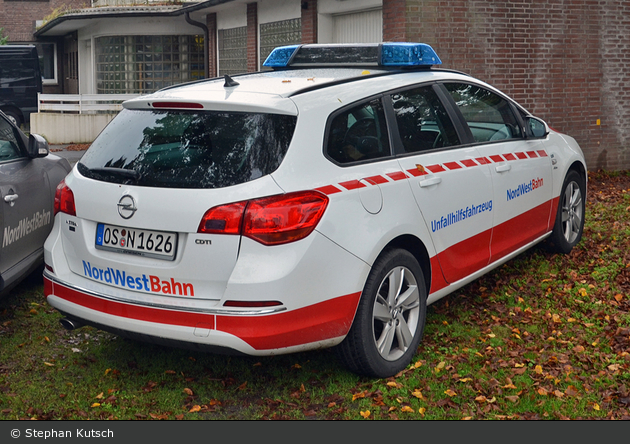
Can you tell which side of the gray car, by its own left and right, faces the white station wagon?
right

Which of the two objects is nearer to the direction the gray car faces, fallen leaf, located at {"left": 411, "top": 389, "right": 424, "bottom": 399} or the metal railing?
the metal railing

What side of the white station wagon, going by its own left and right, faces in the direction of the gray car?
left

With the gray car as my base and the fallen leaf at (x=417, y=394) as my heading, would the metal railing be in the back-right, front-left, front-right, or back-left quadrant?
back-left

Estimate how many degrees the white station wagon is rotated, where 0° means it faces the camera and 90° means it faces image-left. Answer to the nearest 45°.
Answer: approximately 225°

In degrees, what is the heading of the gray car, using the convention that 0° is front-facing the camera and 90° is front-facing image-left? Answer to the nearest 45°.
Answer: approximately 225°

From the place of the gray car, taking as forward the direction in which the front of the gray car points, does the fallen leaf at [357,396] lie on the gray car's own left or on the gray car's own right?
on the gray car's own right

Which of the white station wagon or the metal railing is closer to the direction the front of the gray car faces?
the metal railing

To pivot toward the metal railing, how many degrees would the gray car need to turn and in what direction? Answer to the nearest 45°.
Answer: approximately 45° to its left

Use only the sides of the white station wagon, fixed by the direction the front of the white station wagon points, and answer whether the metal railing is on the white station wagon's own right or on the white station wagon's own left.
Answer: on the white station wagon's own left
